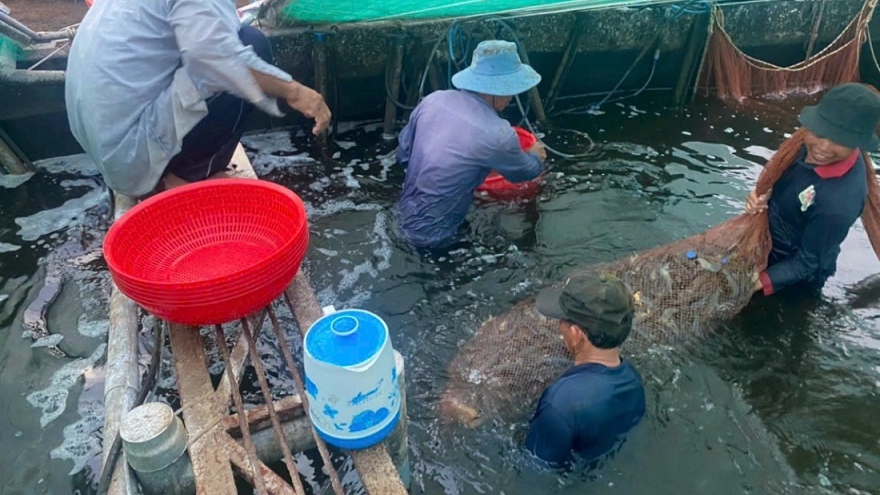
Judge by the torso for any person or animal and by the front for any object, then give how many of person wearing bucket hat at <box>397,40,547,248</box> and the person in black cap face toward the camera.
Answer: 0

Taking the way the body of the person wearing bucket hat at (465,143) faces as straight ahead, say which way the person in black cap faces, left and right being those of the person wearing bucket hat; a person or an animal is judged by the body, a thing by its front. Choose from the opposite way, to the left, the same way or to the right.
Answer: to the left

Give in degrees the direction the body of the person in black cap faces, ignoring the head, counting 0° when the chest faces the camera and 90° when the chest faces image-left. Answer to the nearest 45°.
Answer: approximately 135°

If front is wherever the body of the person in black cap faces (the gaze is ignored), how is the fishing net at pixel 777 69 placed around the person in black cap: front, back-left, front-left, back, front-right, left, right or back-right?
front-right

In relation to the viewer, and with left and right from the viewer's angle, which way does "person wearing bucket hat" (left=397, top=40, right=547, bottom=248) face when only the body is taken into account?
facing away from the viewer and to the right of the viewer

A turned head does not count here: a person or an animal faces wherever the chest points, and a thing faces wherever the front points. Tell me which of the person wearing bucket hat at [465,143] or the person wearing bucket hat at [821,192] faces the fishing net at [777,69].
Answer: the person wearing bucket hat at [465,143]

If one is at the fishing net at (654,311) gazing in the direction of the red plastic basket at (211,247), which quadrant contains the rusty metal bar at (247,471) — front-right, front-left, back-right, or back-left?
front-left

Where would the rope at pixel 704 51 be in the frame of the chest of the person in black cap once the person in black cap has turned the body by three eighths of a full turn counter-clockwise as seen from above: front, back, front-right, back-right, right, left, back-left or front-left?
back

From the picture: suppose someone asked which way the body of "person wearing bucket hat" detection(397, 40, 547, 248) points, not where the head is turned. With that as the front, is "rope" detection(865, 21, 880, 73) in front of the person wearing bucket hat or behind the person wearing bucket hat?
in front

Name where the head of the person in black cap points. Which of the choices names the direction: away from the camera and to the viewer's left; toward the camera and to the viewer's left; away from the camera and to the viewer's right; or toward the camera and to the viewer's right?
away from the camera and to the viewer's left

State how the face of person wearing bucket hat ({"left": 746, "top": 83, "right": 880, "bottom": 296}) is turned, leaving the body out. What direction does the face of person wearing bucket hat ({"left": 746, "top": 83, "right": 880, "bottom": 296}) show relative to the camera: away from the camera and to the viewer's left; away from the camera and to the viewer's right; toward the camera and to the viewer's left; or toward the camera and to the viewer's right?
toward the camera and to the viewer's left

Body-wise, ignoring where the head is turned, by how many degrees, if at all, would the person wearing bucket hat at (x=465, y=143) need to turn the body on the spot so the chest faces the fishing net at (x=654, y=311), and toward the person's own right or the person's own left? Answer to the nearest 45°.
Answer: approximately 90° to the person's own right

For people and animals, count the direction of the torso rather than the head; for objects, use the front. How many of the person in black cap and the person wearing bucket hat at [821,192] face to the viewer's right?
0

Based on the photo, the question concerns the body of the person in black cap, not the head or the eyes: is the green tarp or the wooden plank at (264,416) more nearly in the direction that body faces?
the green tarp

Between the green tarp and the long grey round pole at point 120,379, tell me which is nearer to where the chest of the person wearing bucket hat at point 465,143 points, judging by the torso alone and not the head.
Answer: the green tarp

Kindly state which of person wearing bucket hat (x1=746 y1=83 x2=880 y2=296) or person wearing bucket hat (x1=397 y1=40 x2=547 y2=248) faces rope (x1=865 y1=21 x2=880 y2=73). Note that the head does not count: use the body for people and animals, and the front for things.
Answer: person wearing bucket hat (x1=397 y1=40 x2=547 y2=248)

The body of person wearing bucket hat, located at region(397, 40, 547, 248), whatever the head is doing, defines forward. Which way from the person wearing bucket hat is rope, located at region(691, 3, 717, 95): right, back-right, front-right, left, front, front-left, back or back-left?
front

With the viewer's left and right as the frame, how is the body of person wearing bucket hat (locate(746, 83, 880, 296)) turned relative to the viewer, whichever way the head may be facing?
facing the viewer and to the left of the viewer

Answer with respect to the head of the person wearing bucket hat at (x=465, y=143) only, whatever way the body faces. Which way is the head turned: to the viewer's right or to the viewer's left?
to the viewer's right
